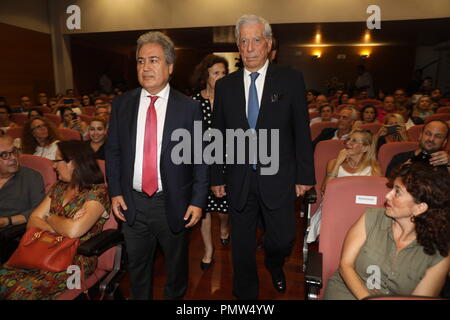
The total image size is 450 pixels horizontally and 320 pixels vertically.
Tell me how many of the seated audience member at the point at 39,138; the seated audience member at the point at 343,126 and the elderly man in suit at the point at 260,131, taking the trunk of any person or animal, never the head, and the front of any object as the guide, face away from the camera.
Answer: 0

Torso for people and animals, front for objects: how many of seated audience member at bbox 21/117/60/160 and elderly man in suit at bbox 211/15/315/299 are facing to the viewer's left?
0

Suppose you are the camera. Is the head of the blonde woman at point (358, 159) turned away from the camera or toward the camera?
toward the camera

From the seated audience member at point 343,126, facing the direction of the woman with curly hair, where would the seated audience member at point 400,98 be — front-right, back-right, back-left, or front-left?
back-left

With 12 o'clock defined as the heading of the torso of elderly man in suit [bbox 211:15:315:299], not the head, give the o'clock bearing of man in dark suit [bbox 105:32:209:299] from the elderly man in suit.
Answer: The man in dark suit is roughly at 2 o'clock from the elderly man in suit.

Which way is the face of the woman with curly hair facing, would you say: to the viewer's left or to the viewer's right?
to the viewer's left

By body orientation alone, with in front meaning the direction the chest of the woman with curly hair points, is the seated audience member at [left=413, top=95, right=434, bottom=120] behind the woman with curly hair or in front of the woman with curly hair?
behind

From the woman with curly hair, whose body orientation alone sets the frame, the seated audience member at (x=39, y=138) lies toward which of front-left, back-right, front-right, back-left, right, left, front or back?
front-right

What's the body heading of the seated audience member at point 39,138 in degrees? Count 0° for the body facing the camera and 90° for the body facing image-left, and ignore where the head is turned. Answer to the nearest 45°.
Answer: approximately 315°

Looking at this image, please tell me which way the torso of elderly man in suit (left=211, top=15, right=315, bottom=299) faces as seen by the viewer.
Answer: toward the camera

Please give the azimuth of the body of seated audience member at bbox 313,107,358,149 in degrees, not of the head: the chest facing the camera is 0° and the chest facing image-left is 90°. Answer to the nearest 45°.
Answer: approximately 45°

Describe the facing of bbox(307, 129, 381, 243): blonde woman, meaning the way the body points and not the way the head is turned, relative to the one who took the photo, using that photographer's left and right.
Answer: facing the viewer and to the left of the viewer

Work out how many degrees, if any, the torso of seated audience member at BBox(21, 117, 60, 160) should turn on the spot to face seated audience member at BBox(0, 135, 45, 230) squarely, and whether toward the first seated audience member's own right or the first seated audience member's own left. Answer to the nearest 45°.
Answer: approximately 45° to the first seated audience member's own right

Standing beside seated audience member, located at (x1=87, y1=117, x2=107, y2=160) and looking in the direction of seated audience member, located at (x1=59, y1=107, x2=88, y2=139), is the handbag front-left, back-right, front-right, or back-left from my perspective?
back-left

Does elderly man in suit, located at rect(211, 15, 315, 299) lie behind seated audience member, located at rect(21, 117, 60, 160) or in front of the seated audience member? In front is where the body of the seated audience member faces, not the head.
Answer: in front

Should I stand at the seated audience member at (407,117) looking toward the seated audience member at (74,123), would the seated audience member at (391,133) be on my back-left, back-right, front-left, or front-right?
front-left
